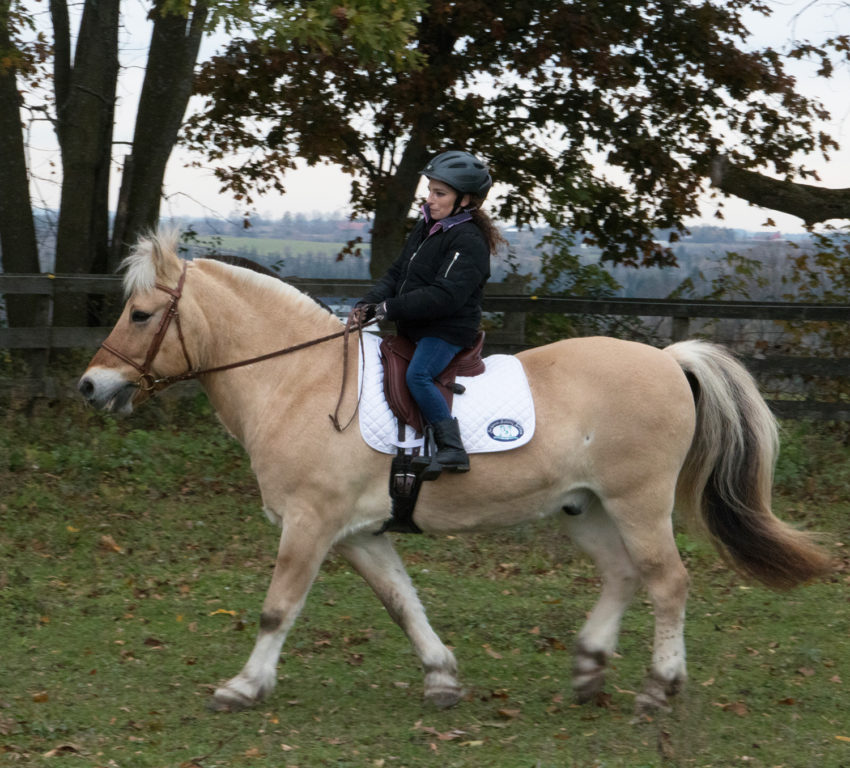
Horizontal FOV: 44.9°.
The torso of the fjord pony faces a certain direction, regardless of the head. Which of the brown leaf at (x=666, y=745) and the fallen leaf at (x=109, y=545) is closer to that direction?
the fallen leaf

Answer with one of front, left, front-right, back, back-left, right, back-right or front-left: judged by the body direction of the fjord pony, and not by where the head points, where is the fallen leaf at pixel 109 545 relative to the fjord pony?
front-right

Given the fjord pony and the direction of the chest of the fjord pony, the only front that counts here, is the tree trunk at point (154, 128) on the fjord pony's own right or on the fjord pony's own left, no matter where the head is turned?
on the fjord pony's own right

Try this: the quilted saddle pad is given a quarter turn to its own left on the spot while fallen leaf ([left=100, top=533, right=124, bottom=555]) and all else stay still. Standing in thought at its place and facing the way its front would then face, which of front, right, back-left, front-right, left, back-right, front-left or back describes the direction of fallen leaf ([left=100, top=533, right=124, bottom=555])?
back-right

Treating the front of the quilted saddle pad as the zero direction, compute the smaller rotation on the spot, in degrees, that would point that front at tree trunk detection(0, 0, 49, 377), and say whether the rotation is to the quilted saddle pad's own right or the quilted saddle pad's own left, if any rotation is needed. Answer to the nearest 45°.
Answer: approximately 45° to the quilted saddle pad's own right

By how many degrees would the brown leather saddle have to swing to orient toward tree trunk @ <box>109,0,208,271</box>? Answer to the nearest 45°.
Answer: approximately 45° to its right

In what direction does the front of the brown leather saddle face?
to the viewer's left

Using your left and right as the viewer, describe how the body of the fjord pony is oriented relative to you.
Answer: facing to the left of the viewer

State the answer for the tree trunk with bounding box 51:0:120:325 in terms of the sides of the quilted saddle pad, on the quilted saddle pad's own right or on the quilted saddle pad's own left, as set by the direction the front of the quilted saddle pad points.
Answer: on the quilted saddle pad's own right

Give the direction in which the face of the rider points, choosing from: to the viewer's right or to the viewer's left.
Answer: to the viewer's left

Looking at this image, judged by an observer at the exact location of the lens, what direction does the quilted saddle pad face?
facing to the left of the viewer

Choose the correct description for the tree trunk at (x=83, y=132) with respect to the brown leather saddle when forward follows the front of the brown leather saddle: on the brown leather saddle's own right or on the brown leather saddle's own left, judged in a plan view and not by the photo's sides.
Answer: on the brown leather saddle's own right

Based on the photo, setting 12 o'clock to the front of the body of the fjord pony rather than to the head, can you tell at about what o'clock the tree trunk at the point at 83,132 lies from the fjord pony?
The tree trunk is roughly at 2 o'clock from the fjord pony.
